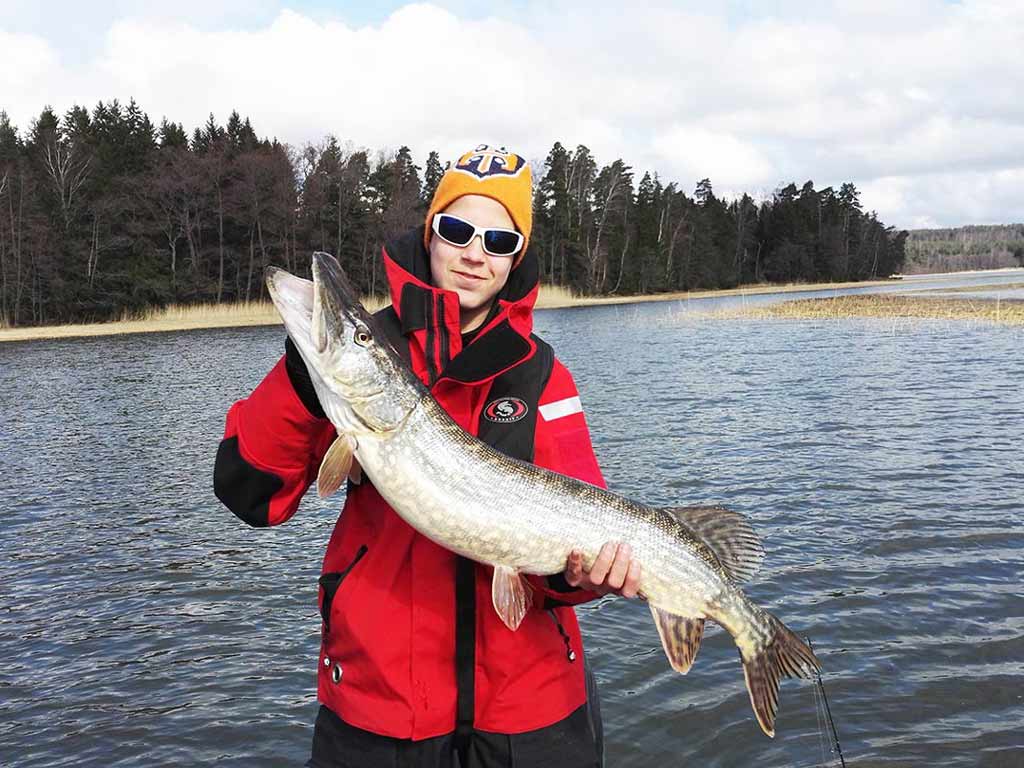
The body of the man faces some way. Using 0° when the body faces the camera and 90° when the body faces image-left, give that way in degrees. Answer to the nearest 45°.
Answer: approximately 0°
